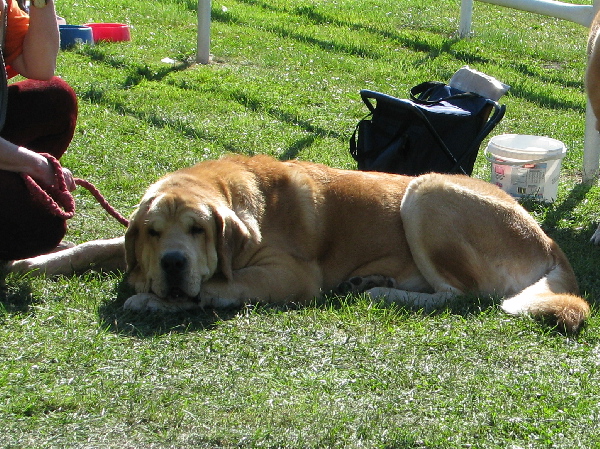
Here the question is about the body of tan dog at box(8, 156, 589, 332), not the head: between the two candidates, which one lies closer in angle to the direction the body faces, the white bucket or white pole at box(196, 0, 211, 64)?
the white pole

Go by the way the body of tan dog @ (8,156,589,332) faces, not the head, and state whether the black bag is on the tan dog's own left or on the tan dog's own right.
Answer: on the tan dog's own right

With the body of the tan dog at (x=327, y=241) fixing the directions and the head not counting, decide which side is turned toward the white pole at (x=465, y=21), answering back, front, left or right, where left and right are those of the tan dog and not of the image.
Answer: right

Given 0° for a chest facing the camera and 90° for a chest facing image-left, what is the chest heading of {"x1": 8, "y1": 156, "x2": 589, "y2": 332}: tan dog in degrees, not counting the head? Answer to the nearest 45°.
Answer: approximately 90°

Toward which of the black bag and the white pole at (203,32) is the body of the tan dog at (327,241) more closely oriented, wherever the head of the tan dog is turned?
the white pole

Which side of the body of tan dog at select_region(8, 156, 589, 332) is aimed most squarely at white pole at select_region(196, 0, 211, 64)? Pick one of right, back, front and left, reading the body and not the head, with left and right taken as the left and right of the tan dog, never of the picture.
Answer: right

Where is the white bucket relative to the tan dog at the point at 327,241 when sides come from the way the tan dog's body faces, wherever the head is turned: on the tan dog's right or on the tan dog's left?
on the tan dog's right

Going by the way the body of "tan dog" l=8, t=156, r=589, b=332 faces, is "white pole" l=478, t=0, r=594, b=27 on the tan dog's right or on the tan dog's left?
on the tan dog's right
